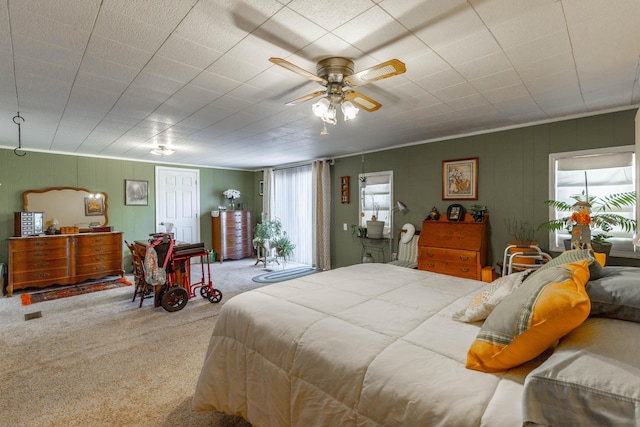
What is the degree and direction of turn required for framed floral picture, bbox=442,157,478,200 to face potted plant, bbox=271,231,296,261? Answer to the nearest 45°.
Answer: approximately 45° to its right

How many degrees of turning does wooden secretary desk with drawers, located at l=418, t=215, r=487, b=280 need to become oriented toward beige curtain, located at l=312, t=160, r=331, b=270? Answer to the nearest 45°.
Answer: approximately 90° to its right

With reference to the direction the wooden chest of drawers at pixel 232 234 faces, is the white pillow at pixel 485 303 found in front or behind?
in front

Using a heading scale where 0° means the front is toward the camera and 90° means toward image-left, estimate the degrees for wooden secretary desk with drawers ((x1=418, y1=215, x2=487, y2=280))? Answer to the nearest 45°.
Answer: approximately 45°

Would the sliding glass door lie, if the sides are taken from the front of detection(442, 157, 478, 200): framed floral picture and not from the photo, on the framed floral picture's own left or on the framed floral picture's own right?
on the framed floral picture's own right

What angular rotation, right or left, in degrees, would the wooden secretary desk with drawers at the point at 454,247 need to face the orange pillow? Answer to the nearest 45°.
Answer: approximately 45° to its left

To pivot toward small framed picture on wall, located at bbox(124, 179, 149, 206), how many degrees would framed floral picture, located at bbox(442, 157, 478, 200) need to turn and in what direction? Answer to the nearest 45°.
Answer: approximately 45° to its right

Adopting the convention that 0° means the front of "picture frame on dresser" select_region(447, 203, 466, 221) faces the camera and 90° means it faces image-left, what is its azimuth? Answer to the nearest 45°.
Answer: approximately 45°

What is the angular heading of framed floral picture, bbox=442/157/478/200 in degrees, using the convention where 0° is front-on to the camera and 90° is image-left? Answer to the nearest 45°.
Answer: approximately 45°

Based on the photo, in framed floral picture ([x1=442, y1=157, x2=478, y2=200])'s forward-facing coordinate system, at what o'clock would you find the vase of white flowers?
The vase of white flowers is roughly at 2 o'clock from the framed floral picture.
